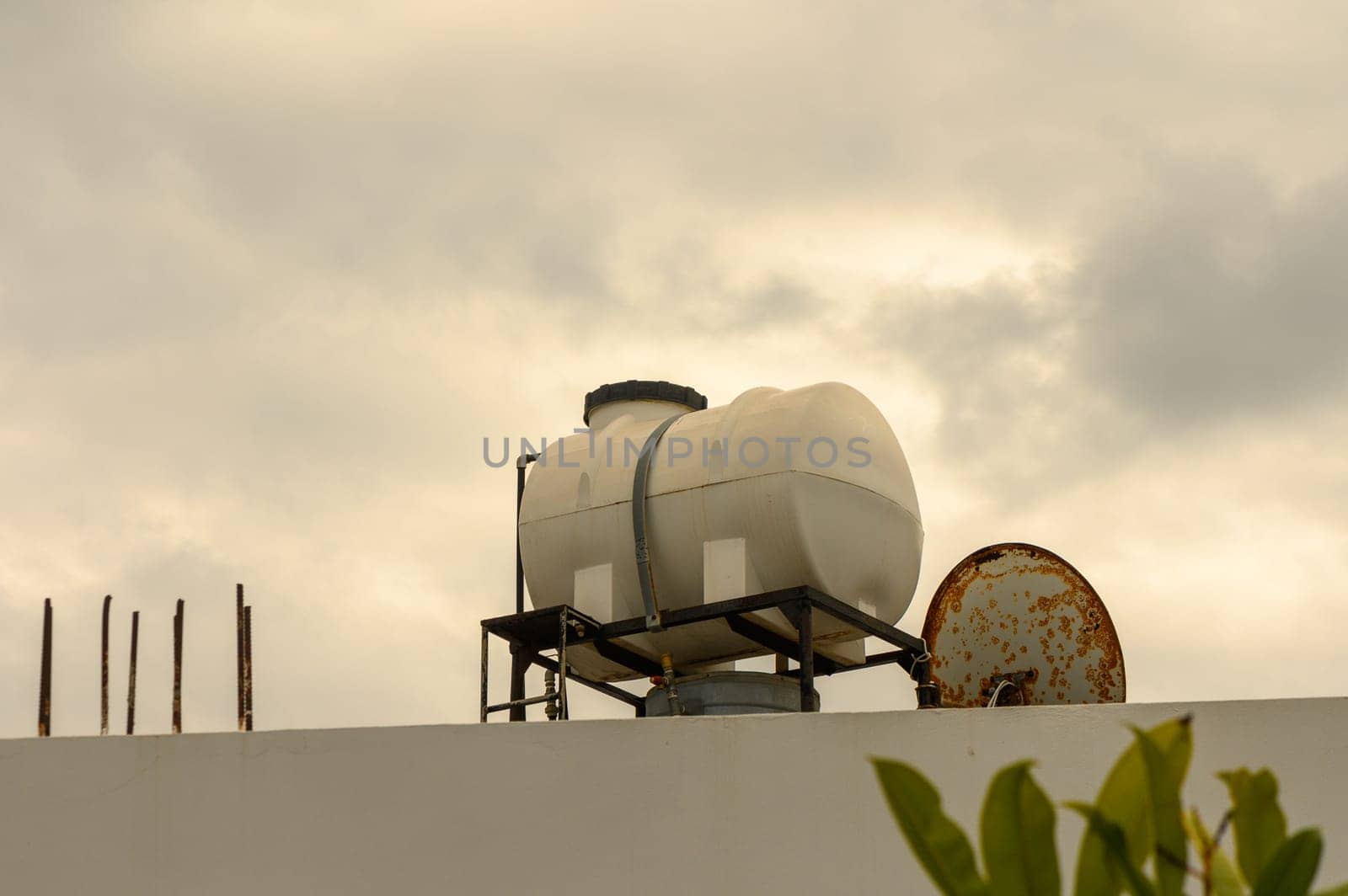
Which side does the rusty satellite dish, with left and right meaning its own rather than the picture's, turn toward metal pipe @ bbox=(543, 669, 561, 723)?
left

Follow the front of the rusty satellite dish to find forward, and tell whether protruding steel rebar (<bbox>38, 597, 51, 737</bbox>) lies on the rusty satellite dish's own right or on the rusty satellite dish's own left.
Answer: on the rusty satellite dish's own left

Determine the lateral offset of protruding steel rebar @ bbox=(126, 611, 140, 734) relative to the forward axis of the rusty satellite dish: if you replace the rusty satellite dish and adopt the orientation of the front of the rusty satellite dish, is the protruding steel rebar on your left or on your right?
on your left

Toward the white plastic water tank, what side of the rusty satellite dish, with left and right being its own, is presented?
left

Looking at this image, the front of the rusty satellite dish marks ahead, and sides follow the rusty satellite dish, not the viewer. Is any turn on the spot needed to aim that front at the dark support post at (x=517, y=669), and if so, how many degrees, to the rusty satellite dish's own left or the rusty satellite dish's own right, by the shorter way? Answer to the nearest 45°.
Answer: approximately 90° to the rusty satellite dish's own left

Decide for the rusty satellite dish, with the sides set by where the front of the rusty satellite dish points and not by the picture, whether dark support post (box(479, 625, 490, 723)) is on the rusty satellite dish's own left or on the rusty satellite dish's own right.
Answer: on the rusty satellite dish's own left

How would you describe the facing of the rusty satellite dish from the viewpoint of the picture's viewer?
facing away from the viewer
